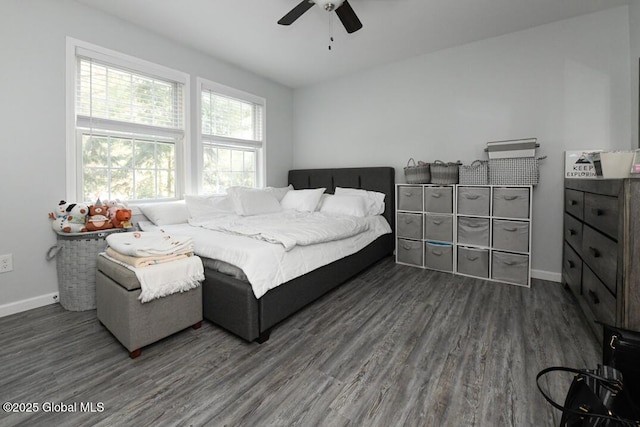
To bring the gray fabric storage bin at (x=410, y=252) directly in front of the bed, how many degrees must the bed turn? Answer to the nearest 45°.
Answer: approximately 180°

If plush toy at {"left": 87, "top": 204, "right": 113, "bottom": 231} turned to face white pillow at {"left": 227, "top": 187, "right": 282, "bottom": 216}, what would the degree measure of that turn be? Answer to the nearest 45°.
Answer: approximately 90° to its left

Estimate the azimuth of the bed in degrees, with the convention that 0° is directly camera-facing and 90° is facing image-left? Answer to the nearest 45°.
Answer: approximately 45°

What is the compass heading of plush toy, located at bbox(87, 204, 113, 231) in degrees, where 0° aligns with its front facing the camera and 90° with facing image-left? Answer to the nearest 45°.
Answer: approximately 0°

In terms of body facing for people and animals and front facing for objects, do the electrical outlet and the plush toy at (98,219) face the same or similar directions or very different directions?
same or similar directions

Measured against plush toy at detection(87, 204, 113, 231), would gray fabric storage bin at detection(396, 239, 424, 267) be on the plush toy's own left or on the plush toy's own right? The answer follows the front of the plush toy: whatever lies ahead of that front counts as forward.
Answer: on the plush toy's own left

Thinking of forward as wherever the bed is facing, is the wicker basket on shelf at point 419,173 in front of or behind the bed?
behind

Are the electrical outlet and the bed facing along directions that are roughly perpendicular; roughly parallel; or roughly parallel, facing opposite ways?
roughly perpendicular

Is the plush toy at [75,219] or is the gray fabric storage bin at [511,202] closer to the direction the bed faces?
the plush toy

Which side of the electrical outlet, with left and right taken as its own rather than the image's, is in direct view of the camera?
front
